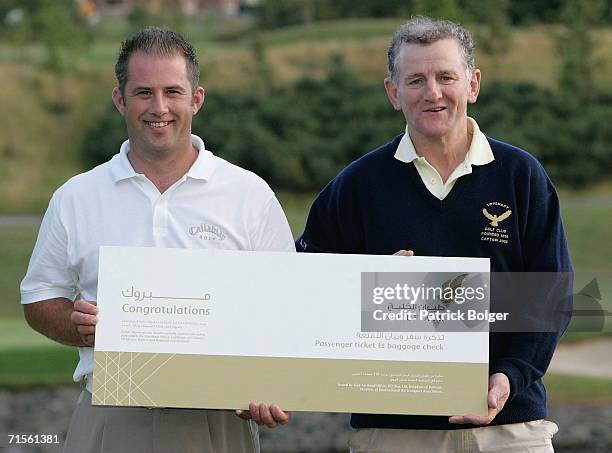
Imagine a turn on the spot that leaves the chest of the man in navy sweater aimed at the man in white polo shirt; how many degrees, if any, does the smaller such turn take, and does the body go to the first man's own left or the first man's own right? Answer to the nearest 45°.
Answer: approximately 90° to the first man's own right

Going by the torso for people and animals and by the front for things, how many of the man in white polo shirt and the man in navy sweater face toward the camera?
2

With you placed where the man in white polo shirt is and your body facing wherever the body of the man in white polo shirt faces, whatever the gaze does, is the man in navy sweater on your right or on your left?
on your left

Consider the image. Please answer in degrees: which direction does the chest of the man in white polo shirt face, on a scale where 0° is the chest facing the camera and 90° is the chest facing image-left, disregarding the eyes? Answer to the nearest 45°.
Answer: approximately 0°
